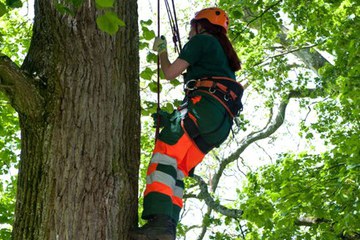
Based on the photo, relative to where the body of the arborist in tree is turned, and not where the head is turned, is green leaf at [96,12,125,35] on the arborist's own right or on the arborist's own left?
on the arborist's own left

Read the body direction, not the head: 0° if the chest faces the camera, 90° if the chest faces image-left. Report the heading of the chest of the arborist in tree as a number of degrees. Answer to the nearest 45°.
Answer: approximately 90°

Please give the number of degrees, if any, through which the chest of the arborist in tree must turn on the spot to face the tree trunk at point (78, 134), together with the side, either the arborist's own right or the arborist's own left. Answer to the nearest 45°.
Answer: approximately 45° to the arborist's own left
